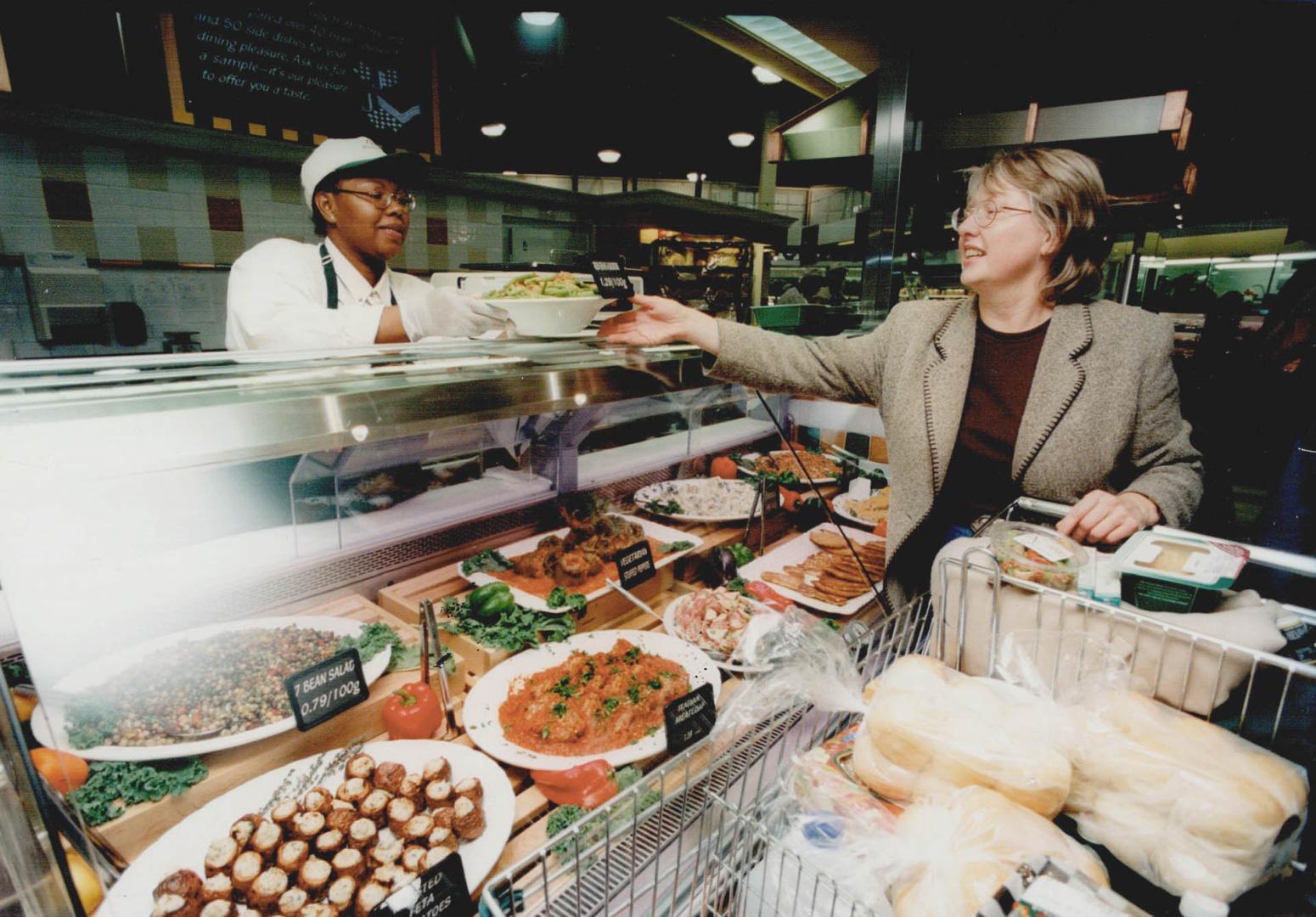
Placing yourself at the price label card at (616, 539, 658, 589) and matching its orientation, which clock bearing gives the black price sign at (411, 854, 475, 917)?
The black price sign is roughly at 2 o'clock from the price label card.

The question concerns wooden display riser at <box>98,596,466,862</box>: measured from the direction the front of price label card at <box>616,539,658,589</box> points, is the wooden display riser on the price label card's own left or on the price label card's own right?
on the price label card's own right

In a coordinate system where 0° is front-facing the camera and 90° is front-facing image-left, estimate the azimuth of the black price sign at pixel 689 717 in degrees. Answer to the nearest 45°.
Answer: approximately 315°

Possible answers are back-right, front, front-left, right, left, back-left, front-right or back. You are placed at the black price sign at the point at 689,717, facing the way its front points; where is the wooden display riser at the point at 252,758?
back-right

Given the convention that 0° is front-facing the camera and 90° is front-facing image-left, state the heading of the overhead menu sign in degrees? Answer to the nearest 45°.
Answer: approximately 315°
